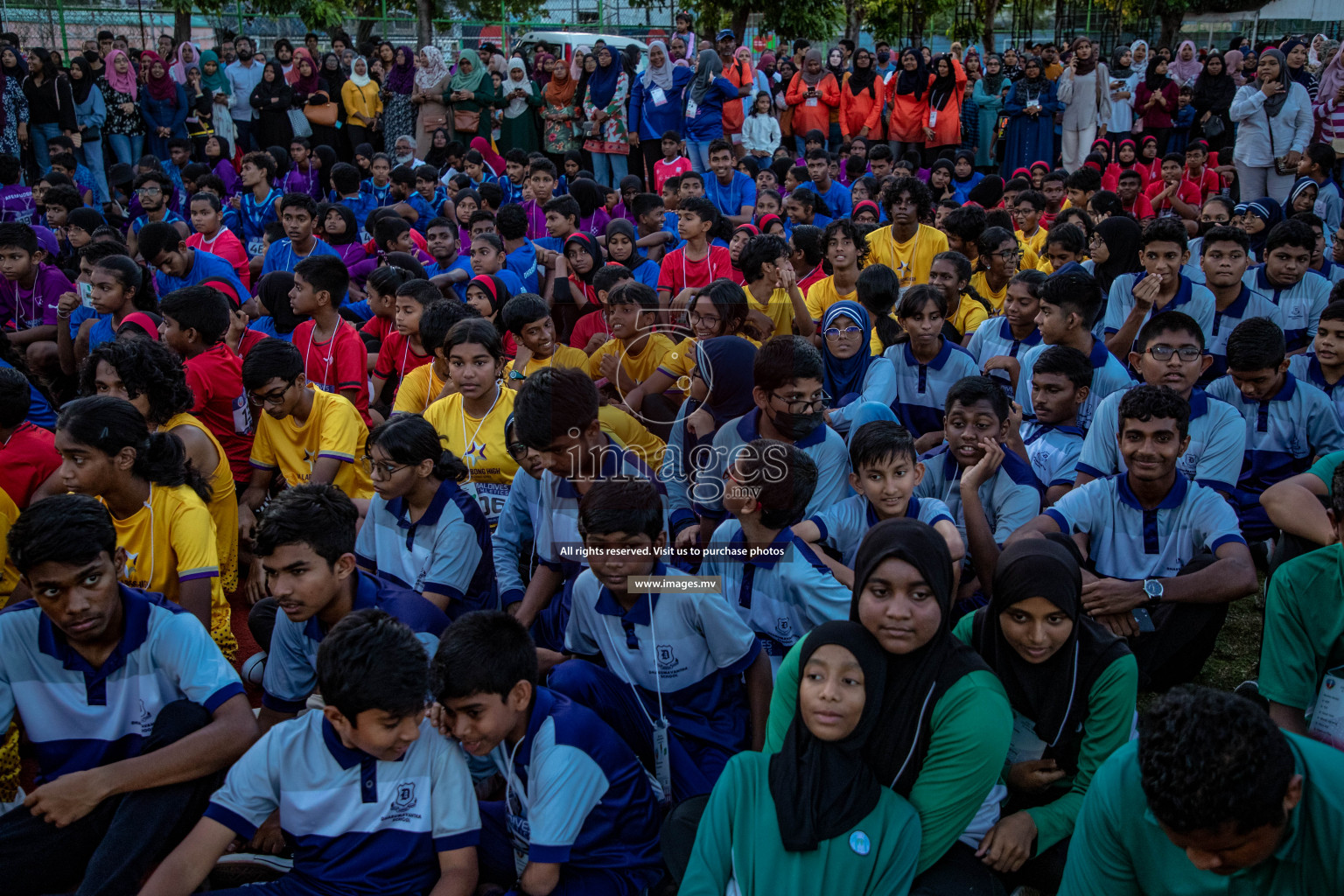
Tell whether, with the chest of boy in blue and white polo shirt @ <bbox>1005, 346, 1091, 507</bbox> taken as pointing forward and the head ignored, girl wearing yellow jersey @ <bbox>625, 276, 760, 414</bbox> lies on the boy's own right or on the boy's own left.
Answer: on the boy's own right

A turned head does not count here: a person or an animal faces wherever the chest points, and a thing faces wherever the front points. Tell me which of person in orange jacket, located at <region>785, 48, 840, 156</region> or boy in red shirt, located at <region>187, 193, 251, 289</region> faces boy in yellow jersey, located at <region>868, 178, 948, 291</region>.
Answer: the person in orange jacket

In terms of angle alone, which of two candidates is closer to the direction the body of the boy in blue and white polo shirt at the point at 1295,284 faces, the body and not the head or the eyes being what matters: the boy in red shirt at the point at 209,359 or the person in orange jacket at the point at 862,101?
the boy in red shirt

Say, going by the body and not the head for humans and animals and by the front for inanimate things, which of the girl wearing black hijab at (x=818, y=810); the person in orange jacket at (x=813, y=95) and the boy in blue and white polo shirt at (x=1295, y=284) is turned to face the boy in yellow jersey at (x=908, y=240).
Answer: the person in orange jacket

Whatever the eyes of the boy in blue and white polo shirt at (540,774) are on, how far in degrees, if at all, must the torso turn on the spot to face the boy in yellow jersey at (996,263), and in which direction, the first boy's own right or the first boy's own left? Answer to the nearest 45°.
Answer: approximately 180°

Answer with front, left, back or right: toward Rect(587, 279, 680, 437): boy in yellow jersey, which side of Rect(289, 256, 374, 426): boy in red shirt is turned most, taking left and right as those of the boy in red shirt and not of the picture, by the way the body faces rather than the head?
left

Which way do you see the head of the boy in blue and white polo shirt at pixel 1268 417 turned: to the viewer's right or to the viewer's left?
to the viewer's left

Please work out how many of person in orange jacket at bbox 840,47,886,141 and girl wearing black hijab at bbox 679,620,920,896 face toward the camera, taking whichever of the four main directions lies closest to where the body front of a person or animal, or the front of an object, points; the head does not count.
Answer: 2
